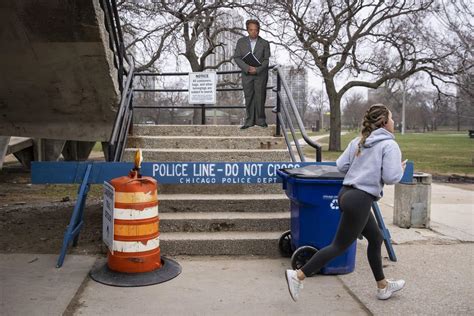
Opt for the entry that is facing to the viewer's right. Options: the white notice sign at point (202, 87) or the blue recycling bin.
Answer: the blue recycling bin

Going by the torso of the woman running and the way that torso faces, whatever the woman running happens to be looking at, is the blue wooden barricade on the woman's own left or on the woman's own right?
on the woman's own left

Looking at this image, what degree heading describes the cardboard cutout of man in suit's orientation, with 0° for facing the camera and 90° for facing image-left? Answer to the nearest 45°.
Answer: approximately 0°

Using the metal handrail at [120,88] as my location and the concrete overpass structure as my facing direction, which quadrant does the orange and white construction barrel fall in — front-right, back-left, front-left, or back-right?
back-left

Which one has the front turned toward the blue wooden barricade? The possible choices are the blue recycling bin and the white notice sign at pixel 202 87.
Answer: the white notice sign

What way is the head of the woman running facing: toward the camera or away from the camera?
away from the camera

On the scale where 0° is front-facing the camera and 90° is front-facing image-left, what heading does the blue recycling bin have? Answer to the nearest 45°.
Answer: approximately 270°

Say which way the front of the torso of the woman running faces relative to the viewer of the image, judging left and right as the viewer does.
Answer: facing away from the viewer and to the right of the viewer

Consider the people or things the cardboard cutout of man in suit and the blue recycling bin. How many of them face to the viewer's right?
1
